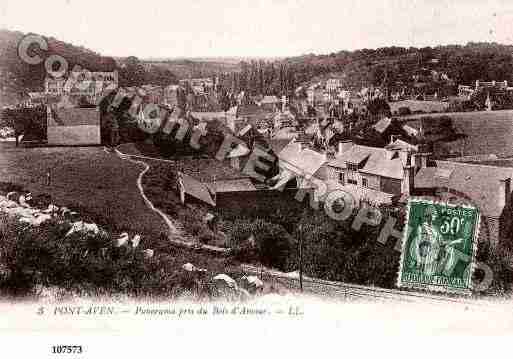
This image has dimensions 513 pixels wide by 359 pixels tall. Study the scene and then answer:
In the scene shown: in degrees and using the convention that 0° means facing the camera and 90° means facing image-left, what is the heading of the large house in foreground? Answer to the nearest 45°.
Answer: approximately 45°
